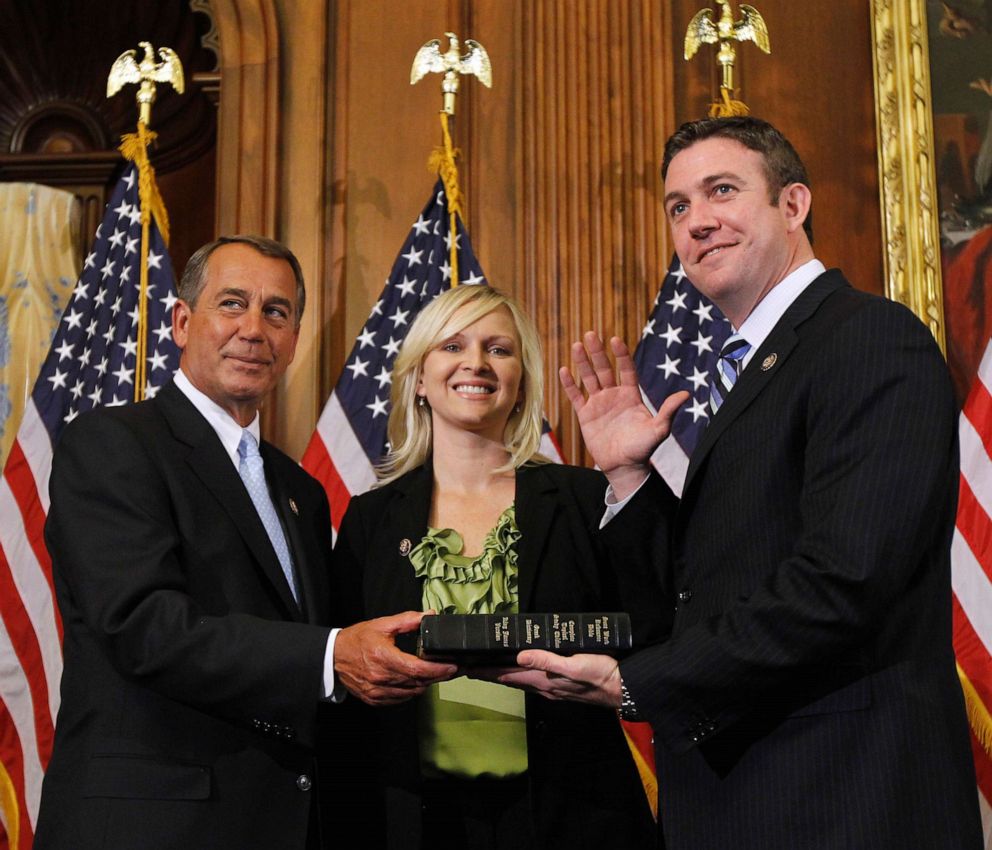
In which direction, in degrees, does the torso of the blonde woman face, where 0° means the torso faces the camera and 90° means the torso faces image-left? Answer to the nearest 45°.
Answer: approximately 0°

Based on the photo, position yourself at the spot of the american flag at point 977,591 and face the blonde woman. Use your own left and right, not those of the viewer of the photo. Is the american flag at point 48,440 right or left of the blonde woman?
right

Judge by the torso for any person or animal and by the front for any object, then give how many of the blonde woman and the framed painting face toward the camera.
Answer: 2

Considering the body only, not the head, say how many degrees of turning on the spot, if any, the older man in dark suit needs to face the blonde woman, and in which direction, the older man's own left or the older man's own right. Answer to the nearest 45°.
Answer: approximately 90° to the older man's own left

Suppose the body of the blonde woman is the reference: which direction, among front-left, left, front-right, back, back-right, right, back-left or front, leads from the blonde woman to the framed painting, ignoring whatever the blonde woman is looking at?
back-left

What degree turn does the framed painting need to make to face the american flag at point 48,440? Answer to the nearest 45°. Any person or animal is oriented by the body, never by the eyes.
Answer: approximately 90° to its right

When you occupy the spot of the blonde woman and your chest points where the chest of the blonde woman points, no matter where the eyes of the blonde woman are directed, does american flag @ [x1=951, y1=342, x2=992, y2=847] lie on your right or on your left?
on your left

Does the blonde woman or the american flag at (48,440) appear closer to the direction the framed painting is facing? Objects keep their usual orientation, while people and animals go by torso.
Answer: the blonde woman

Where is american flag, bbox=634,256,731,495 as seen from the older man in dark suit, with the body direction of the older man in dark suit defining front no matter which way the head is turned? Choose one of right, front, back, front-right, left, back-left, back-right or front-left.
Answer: left

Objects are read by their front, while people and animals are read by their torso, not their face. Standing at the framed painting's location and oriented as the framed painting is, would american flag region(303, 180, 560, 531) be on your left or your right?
on your right
